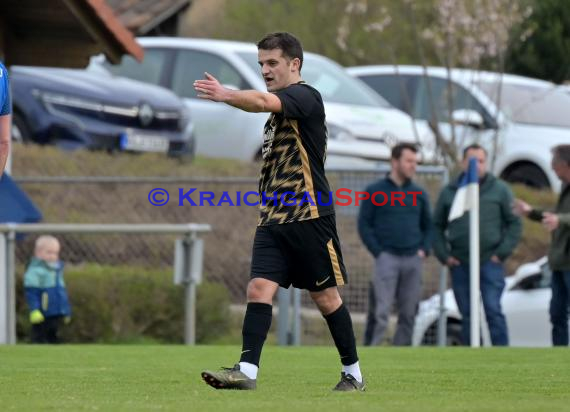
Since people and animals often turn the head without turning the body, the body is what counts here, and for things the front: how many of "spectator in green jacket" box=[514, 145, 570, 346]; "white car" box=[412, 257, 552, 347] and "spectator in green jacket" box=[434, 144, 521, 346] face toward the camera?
1

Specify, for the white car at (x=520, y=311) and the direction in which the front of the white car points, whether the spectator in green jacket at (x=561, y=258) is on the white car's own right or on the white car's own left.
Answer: on the white car's own left

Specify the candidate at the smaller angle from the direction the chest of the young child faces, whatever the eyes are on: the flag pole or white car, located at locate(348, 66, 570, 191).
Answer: the flag pole

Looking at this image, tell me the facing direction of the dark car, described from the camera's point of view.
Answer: facing the viewer and to the right of the viewer

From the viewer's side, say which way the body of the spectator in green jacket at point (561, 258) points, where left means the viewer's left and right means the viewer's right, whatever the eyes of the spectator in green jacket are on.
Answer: facing to the left of the viewer

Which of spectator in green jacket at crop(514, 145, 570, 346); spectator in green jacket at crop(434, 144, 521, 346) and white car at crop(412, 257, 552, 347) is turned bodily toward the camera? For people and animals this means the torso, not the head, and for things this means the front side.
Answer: spectator in green jacket at crop(434, 144, 521, 346)

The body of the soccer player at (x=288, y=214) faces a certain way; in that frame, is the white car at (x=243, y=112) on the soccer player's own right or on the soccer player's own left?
on the soccer player's own right

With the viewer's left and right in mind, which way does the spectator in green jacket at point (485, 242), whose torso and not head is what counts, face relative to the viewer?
facing the viewer

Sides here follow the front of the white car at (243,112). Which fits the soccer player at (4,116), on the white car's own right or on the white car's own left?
on the white car's own right

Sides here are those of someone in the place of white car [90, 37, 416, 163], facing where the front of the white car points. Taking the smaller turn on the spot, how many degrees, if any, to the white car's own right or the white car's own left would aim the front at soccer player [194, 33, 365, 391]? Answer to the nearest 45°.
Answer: approximately 45° to the white car's own right
